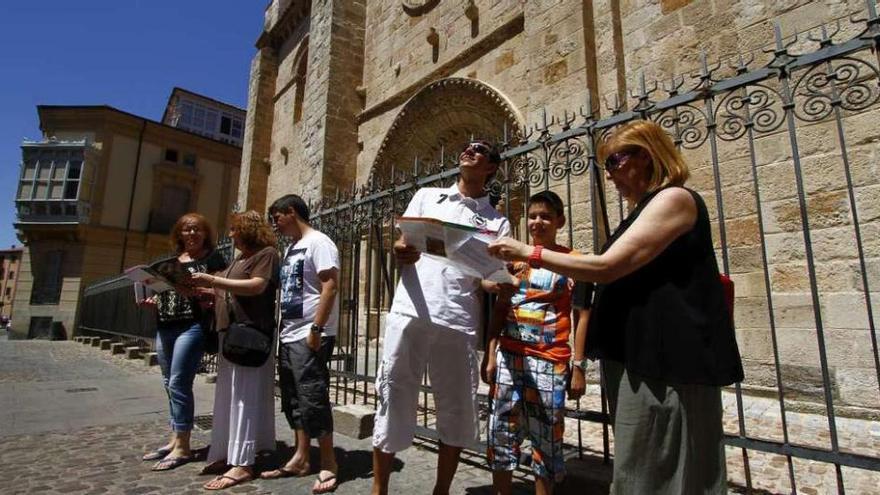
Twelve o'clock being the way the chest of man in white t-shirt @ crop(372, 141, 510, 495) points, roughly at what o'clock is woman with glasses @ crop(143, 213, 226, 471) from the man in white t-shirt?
The woman with glasses is roughly at 4 o'clock from the man in white t-shirt.

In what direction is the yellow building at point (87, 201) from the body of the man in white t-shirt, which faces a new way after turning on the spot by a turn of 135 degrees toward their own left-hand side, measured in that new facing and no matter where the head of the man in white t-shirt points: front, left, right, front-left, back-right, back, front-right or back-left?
left

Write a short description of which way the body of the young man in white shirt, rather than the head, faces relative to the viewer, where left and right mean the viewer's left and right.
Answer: facing the viewer and to the left of the viewer

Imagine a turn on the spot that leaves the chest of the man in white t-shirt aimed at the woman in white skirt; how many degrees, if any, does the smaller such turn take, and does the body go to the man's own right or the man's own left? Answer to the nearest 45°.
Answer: approximately 135° to the man's own right

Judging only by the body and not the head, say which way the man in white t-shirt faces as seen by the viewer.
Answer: toward the camera

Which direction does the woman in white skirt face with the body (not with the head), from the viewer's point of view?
to the viewer's left

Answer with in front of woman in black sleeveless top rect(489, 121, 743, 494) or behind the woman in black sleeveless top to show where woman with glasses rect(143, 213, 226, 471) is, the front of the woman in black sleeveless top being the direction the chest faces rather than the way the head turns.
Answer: in front

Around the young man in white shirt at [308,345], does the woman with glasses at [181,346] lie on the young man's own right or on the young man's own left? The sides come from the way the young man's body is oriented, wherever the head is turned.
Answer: on the young man's own right

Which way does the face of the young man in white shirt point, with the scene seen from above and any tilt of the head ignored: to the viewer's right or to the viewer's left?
to the viewer's left

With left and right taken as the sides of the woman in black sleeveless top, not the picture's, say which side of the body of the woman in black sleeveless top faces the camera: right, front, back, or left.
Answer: left

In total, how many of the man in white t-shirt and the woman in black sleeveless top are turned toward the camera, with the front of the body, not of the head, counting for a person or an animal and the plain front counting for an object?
1

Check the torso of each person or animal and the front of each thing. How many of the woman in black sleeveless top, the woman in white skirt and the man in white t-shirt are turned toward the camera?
1

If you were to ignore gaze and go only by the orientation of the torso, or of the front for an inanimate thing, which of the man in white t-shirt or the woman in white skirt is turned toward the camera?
the man in white t-shirt

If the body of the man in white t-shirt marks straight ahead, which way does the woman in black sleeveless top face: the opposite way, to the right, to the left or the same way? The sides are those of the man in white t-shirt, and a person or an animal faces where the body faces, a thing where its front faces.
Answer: to the right

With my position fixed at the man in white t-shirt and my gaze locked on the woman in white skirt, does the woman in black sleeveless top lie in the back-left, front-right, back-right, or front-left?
back-left

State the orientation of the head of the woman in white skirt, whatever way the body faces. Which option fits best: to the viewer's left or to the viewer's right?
to the viewer's left
